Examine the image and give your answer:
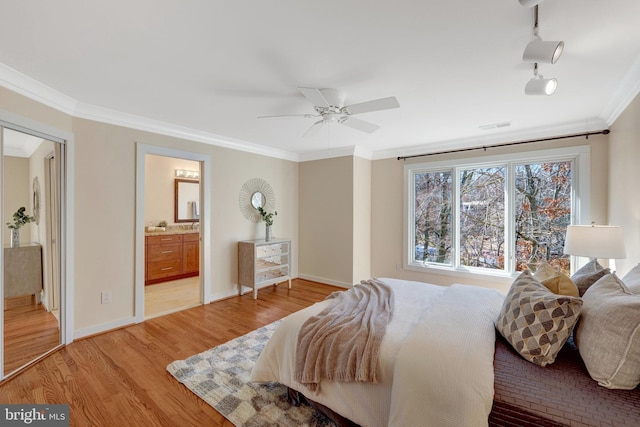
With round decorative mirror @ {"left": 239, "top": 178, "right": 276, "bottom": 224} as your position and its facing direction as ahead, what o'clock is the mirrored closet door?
The mirrored closet door is roughly at 3 o'clock from the round decorative mirror.

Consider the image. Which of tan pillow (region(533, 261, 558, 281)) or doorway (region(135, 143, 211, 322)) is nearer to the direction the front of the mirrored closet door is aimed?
the tan pillow

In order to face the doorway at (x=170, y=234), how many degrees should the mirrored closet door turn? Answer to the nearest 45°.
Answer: approximately 90° to its left

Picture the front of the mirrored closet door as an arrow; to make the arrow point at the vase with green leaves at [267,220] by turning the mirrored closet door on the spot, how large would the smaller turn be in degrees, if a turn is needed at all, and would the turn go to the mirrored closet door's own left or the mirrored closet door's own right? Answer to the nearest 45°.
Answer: approximately 45° to the mirrored closet door's own left

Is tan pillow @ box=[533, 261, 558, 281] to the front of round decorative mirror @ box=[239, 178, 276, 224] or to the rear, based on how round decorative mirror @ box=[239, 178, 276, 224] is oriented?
to the front

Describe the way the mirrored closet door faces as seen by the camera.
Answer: facing the viewer and to the right of the viewer

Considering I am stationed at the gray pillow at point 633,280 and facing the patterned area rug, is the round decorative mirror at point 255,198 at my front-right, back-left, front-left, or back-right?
front-right

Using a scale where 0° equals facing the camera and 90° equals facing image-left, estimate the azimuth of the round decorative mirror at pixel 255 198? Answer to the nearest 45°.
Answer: approximately 315°

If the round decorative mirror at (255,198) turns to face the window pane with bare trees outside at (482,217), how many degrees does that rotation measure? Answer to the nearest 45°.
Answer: approximately 45° to its left

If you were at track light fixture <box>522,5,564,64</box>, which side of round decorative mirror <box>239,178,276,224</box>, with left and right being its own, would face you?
front

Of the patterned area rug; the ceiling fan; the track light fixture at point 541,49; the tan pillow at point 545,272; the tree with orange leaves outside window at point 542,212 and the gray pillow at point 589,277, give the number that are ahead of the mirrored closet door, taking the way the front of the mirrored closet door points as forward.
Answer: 6

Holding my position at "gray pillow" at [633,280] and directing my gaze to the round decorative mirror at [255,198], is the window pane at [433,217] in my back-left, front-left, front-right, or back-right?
front-right

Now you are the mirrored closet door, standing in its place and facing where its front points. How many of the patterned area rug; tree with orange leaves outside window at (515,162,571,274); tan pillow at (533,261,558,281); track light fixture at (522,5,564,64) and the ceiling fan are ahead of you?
5

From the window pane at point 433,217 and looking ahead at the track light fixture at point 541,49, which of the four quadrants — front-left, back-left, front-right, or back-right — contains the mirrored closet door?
front-right

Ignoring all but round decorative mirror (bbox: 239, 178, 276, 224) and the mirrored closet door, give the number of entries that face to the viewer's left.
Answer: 0

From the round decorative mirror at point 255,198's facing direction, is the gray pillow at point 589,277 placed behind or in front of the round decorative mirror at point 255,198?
in front
